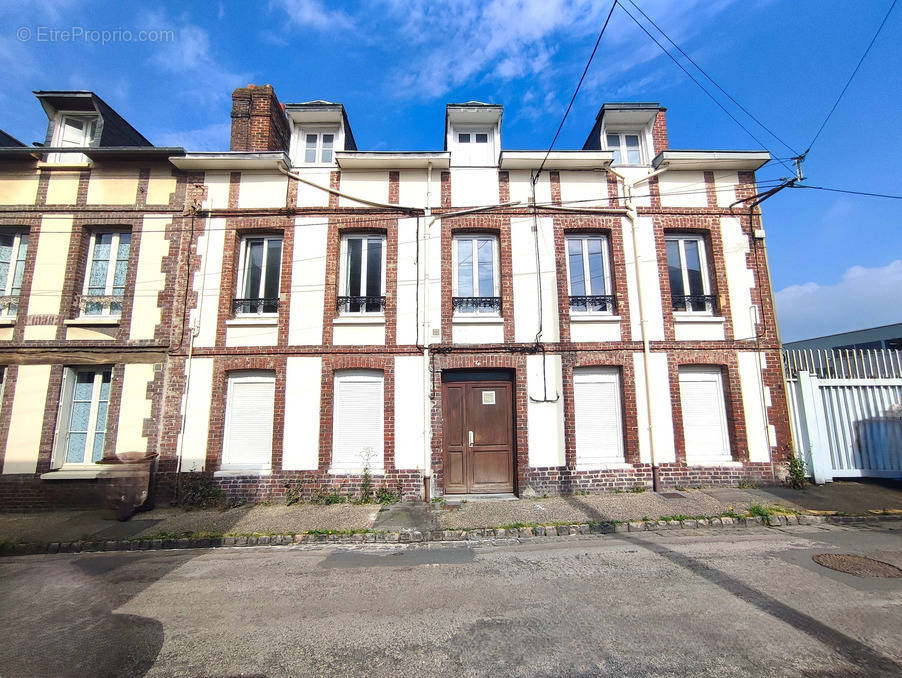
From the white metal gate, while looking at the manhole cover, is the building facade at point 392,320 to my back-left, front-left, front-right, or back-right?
front-right

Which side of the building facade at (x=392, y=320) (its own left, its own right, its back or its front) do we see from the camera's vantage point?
front

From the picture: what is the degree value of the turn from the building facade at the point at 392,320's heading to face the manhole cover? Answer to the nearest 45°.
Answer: approximately 45° to its left

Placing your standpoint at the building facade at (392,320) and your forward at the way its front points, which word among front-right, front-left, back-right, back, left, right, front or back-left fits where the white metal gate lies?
left
